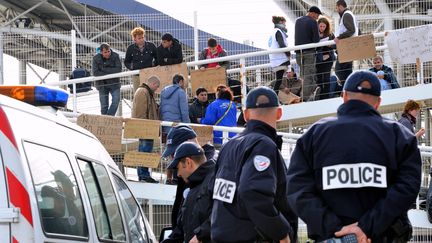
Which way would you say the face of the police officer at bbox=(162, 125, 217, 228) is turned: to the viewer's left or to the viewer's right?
to the viewer's left

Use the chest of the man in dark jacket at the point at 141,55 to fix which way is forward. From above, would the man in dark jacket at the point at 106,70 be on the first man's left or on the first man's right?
on the first man's right

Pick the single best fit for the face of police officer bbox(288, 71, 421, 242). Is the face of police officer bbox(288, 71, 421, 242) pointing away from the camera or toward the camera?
away from the camera

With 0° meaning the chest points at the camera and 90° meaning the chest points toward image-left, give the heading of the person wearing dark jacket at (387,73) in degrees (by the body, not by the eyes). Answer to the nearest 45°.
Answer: approximately 45°

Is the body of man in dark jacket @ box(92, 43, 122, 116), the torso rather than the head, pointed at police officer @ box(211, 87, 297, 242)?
yes

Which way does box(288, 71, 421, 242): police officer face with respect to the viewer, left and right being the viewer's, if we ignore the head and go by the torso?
facing away from the viewer

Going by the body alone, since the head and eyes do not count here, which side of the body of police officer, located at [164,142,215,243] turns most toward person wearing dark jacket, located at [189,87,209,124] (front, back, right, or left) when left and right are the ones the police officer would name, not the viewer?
right

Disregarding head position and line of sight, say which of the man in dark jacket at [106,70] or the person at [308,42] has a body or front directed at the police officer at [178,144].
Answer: the man in dark jacket

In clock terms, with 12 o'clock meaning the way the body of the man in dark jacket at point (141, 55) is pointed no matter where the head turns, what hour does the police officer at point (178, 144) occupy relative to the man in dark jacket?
The police officer is roughly at 12 o'clock from the man in dark jacket.
